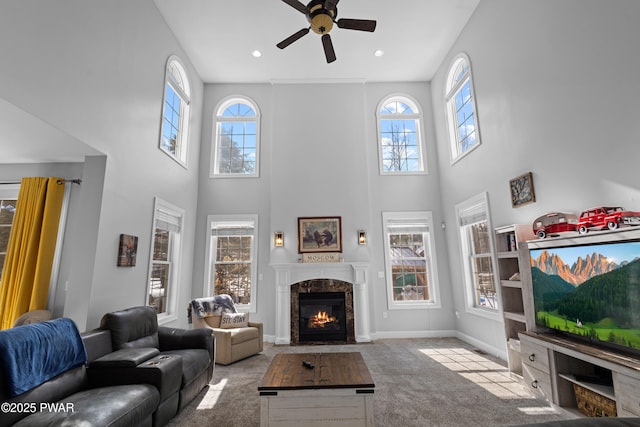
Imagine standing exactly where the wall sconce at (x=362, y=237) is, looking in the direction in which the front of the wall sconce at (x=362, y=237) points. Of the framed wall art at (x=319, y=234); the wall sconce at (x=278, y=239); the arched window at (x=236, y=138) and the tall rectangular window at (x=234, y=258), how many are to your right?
4

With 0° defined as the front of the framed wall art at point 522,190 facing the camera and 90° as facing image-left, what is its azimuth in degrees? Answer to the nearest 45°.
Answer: approximately 45°

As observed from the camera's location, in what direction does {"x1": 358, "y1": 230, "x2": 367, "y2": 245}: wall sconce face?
facing the viewer

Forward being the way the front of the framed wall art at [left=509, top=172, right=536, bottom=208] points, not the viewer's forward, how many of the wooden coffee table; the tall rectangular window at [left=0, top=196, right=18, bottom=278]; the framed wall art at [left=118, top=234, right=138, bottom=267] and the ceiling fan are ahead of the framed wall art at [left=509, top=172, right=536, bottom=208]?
4

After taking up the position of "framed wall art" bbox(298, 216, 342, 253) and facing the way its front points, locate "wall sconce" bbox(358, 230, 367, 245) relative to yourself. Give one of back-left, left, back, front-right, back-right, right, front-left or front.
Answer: left

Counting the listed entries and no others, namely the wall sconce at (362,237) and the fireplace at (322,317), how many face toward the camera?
2

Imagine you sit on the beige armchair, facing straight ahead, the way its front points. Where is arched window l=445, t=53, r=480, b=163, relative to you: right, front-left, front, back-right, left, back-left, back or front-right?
front-left

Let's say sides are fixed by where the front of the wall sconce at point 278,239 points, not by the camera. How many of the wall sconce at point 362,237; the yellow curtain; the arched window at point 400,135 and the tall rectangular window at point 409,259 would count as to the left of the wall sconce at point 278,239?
3

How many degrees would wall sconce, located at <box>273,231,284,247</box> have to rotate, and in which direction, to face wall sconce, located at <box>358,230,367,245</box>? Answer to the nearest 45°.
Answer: approximately 90° to its left

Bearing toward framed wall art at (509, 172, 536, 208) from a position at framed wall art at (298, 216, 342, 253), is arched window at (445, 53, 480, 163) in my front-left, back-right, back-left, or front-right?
front-left

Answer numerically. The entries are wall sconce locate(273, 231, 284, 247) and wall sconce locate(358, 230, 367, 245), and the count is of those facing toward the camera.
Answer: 2

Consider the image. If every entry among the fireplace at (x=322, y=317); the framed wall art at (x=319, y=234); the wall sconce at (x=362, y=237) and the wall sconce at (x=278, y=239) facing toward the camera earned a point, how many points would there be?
4

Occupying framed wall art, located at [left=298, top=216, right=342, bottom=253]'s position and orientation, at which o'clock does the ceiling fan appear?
The ceiling fan is roughly at 12 o'clock from the framed wall art.

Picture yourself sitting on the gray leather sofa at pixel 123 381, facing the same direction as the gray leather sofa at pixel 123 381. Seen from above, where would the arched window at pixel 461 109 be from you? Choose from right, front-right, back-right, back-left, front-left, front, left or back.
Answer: front-left

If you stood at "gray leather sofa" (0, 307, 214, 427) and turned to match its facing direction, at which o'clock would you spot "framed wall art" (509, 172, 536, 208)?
The framed wall art is roughly at 11 o'clock from the gray leather sofa.

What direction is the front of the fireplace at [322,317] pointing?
toward the camera

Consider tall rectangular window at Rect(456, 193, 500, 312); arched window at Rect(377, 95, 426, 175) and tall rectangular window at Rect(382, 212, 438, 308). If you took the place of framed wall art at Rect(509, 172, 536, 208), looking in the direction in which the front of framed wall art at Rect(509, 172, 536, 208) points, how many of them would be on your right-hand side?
3

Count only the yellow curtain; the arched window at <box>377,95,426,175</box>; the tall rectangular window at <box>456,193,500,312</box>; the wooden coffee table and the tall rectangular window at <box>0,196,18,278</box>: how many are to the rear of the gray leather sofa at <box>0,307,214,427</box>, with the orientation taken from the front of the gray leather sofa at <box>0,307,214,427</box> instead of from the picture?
2

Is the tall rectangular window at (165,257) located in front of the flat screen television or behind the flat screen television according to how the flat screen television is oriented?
in front

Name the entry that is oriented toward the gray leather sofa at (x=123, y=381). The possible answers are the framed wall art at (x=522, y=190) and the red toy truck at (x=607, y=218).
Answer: the framed wall art
